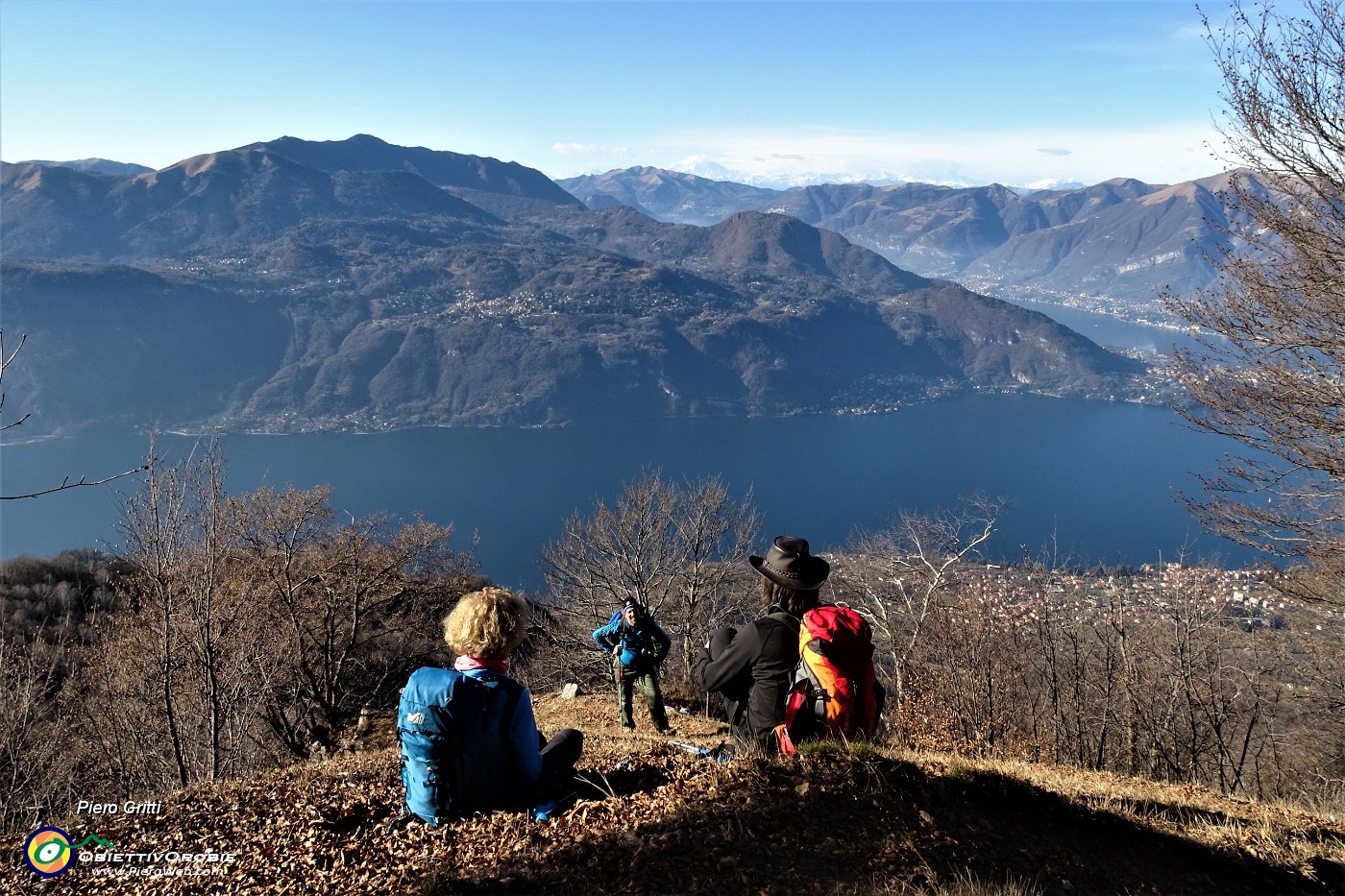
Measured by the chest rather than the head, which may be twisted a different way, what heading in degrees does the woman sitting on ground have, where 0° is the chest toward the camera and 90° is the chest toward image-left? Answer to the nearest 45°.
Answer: approximately 225°

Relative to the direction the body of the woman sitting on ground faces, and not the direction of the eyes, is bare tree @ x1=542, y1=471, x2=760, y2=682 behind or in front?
in front

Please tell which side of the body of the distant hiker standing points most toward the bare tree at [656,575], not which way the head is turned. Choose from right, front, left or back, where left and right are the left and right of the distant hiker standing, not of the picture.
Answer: back

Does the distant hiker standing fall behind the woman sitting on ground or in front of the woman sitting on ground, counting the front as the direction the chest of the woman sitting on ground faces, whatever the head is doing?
in front

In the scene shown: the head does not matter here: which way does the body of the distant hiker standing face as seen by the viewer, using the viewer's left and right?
facing the viewer

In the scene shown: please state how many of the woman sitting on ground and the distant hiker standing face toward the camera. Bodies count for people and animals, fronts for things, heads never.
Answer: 1

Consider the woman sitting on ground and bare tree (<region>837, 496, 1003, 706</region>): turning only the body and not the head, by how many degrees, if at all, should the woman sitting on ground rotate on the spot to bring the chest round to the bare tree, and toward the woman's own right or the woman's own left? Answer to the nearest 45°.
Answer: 0° — they already face it

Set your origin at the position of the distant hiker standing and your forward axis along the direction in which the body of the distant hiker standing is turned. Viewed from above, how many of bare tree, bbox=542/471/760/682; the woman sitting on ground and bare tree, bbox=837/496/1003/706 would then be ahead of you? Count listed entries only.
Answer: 1
